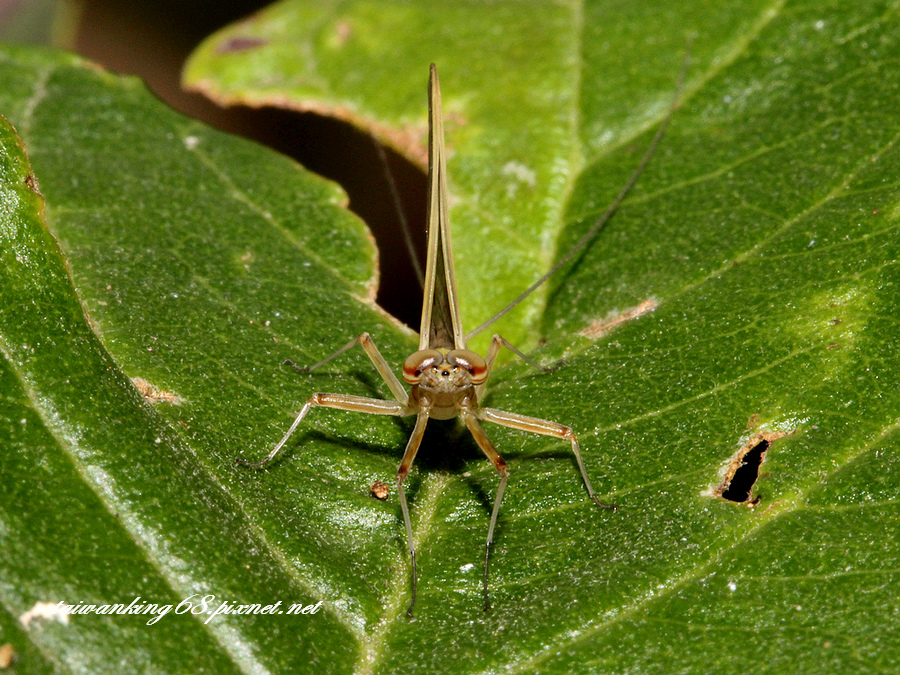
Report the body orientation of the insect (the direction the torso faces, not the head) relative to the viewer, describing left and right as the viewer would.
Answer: facing the viewer
